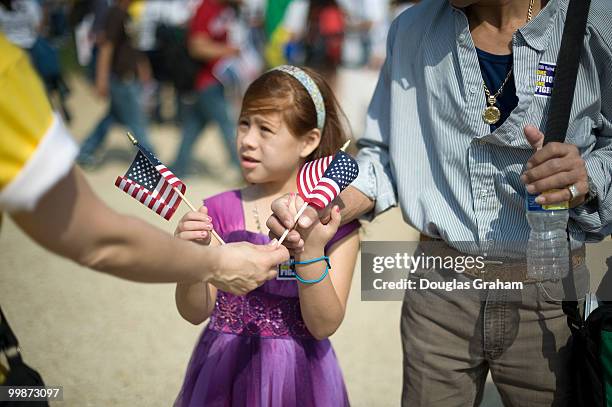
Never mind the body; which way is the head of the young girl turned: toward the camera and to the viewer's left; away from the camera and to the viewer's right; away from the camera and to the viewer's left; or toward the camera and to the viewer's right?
toward the camera and to the viewer's left

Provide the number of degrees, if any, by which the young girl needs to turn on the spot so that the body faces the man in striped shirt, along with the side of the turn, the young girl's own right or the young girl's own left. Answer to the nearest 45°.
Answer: approximately 90° to the young girl's own left

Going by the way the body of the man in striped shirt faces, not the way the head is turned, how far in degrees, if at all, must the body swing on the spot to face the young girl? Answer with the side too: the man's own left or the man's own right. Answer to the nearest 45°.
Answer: approximately 90° to the man's own right

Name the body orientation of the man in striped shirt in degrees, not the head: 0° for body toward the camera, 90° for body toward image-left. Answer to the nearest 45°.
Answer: approximately 0°

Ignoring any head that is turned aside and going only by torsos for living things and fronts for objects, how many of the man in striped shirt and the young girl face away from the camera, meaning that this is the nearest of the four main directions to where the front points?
0

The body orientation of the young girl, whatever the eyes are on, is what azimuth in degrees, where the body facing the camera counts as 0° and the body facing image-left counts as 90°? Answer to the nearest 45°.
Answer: approximately 45°
